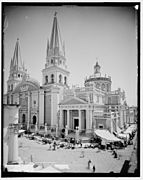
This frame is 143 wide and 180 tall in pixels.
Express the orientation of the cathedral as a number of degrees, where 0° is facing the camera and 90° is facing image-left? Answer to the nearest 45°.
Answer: approximately 45°
